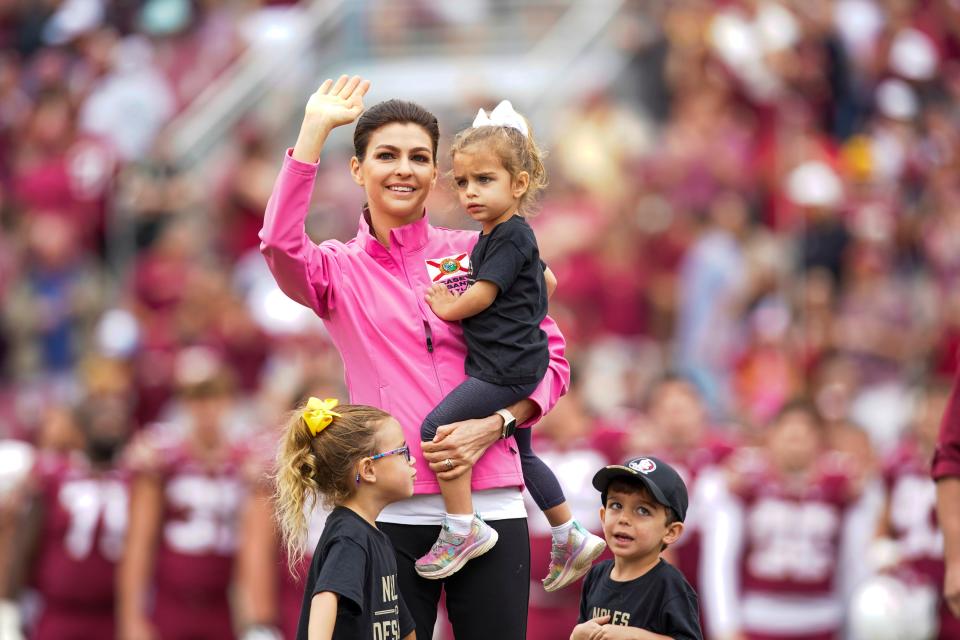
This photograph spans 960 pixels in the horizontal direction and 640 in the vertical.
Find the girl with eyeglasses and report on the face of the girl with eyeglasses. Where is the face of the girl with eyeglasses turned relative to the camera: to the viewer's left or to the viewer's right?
to the viewer's right

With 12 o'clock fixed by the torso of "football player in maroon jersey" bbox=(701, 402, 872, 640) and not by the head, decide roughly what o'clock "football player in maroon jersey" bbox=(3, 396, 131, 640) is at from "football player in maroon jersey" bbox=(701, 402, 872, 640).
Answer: "football player in maroon jersey" bbox=(3, 396, 131, 640) is roughly at 3 o'clock from "football player in maroon jersey" bbox=(701, 402, 872, 640).

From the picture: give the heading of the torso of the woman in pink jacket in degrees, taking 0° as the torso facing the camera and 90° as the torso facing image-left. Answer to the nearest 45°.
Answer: approximately 0°

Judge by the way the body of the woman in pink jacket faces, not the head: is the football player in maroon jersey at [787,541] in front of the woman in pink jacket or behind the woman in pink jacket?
behind

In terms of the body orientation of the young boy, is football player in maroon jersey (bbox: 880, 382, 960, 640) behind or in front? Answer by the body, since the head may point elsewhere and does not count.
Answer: behind

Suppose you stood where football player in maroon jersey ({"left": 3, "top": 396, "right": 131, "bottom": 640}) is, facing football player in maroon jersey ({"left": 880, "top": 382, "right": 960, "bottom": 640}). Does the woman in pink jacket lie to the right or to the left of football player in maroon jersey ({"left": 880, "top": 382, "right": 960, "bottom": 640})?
right

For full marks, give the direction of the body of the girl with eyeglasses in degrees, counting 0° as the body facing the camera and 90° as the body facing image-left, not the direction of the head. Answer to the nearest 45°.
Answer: approximately 270°

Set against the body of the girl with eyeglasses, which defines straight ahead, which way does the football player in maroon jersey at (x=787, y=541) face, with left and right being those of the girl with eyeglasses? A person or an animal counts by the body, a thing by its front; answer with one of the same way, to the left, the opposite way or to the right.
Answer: to the right

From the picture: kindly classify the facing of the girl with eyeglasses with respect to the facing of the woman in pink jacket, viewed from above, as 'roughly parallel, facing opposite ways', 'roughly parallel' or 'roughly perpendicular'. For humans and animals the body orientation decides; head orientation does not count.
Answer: roughly perpendicular

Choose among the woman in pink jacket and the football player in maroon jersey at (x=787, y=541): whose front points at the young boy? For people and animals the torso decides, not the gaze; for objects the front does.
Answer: the football player in maroon jersey

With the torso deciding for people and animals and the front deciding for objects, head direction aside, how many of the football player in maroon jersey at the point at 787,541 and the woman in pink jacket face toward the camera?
2
